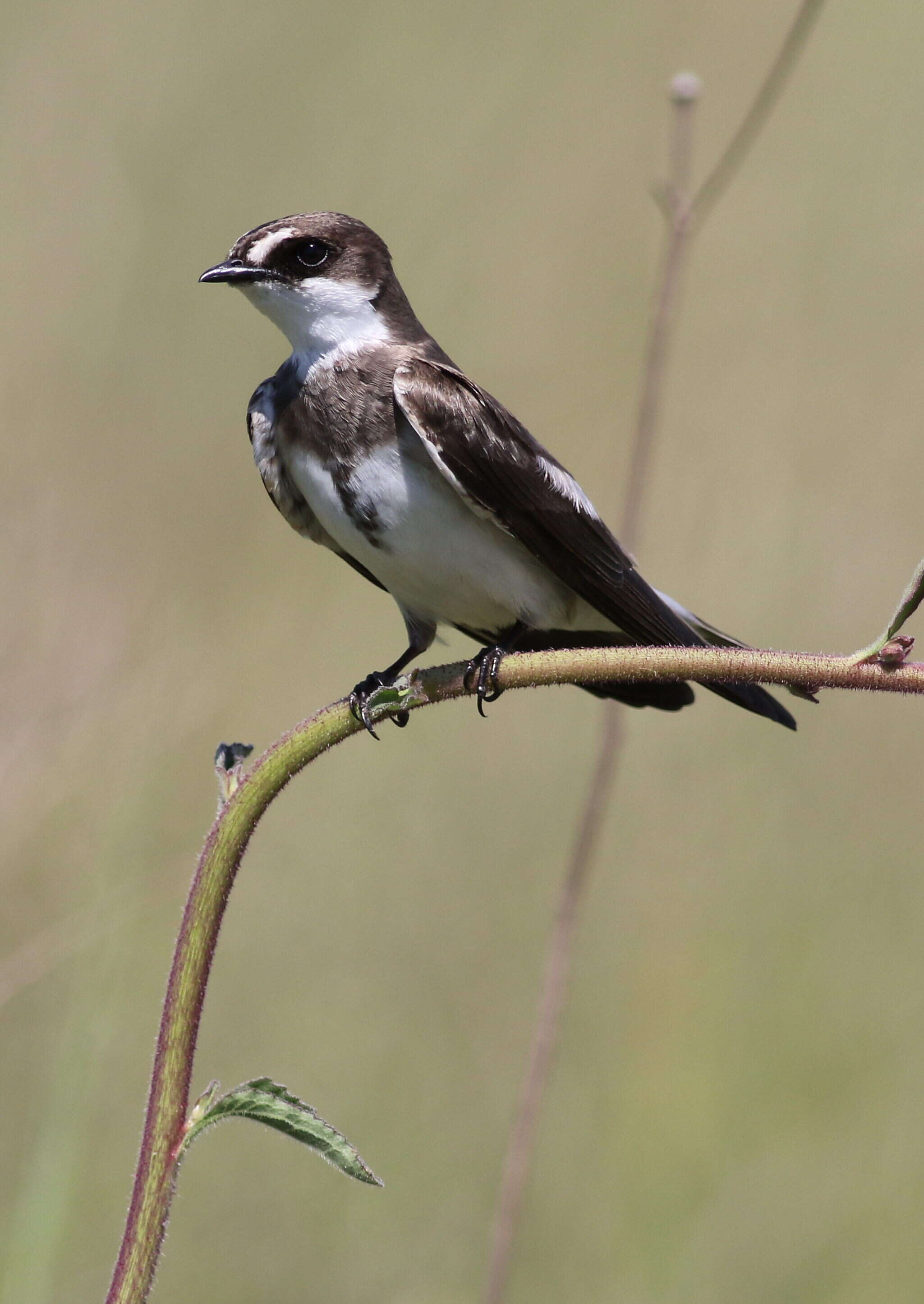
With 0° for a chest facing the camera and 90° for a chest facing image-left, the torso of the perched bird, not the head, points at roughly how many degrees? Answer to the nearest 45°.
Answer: approximately 45°
